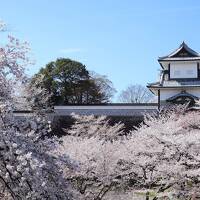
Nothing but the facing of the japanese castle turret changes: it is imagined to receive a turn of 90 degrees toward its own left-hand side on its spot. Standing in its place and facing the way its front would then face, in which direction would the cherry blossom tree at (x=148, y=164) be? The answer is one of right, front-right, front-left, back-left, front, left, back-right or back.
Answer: right

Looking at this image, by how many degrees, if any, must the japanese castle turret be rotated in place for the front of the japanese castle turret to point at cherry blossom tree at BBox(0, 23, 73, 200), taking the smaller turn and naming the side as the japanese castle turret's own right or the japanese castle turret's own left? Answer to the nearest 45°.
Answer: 0° — it already faces it

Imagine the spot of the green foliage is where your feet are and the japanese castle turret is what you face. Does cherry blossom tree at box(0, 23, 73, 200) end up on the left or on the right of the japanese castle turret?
right

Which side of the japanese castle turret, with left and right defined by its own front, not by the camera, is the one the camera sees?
front

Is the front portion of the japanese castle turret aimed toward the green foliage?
no
